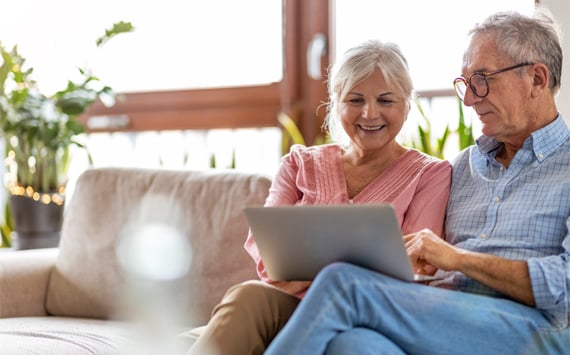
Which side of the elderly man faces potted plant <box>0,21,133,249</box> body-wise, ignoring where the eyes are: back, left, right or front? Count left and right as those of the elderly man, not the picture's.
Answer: right

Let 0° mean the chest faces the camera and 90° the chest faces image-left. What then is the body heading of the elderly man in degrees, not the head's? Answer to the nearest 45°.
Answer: approximately 45°
